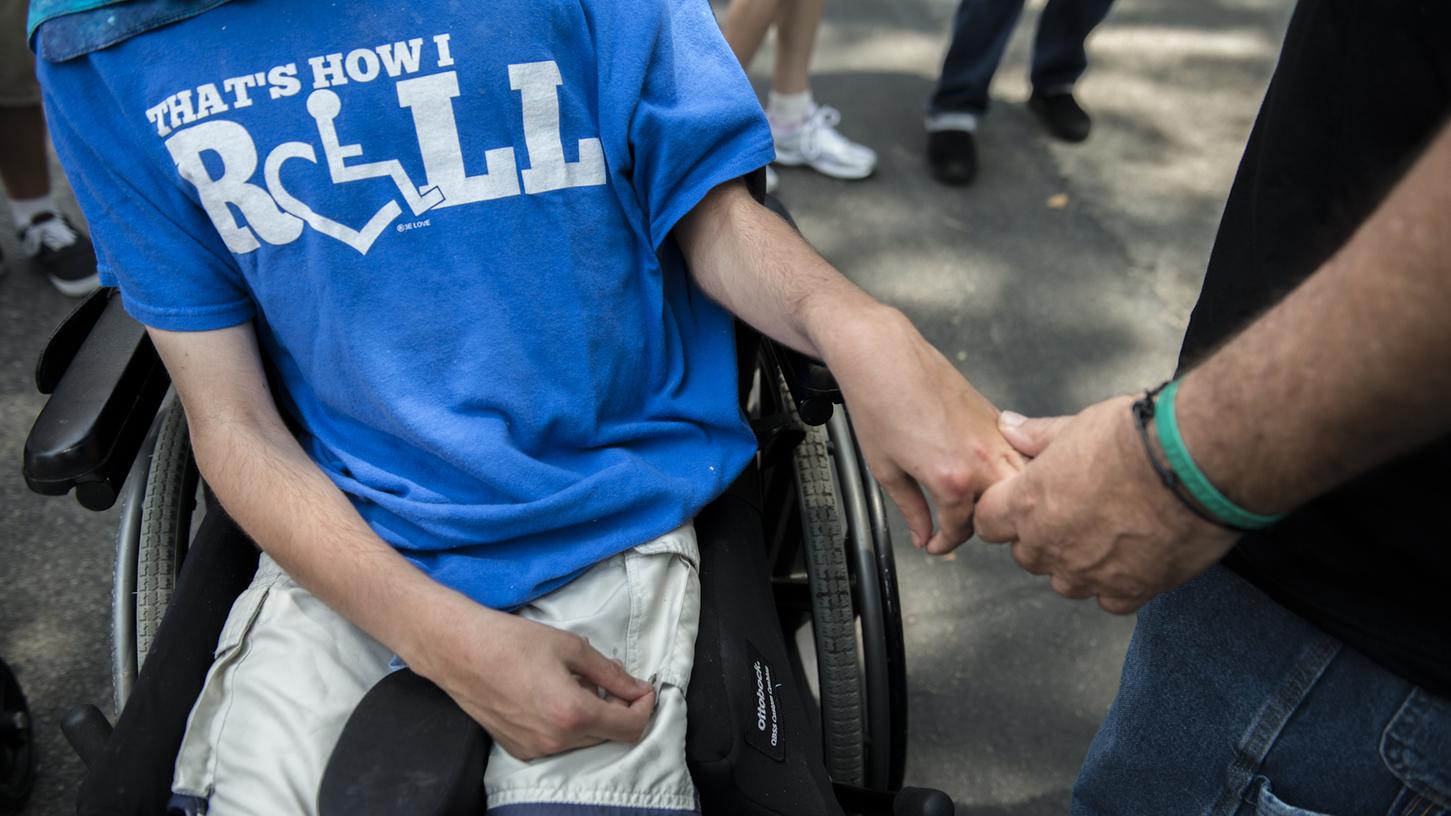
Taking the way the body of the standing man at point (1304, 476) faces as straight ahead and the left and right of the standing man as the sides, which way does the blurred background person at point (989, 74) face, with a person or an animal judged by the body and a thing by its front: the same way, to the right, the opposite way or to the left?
to the left

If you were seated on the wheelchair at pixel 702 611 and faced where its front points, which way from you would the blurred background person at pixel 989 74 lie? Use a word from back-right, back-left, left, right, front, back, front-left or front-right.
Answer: back-left

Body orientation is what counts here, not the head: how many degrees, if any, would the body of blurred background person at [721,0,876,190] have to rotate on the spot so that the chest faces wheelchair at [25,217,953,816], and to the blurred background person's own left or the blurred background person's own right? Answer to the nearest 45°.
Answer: approximately 90° to the blurred background person's own right

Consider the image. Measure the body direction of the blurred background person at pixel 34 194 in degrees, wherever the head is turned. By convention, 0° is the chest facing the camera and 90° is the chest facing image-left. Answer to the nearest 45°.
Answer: approximately 315°

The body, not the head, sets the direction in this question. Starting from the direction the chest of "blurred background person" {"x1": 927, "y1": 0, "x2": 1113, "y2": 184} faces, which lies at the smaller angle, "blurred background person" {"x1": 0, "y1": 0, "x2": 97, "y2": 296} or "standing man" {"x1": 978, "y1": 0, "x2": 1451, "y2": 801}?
the standing man

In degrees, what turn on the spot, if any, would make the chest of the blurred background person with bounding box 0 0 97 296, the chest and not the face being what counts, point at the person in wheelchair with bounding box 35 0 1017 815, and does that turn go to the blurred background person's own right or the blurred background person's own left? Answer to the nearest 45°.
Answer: approximately 45° to the blurred background person's own right

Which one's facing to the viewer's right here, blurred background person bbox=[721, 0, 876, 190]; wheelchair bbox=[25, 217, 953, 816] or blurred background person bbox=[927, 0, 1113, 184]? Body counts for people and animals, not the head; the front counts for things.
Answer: blurred background person bbox=[721, 0, 876, 190]

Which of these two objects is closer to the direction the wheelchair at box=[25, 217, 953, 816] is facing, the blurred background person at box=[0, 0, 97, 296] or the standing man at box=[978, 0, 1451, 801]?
the standing man

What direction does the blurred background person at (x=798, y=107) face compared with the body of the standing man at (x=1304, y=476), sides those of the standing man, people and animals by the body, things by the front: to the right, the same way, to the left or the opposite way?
the opposite way

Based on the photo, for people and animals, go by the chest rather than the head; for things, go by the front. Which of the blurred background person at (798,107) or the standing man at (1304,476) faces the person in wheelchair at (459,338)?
the standing man

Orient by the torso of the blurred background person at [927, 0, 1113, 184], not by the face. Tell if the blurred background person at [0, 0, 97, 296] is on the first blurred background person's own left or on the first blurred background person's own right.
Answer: on the first blurred background person's own right

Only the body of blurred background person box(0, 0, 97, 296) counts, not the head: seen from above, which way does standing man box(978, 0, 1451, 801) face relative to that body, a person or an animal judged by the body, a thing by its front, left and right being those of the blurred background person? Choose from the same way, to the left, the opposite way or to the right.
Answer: the opposite way

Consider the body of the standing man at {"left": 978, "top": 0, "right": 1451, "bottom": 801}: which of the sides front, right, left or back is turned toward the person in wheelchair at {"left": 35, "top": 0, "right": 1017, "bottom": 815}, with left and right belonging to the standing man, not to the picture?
front

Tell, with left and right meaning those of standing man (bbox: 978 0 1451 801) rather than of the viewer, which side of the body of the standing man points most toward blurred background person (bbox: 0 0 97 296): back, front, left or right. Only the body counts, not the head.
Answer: front

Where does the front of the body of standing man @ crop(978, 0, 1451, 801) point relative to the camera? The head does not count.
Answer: to the viewer's left

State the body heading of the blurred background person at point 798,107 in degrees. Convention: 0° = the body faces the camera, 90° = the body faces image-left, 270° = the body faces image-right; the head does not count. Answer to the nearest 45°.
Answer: approximately 270°
